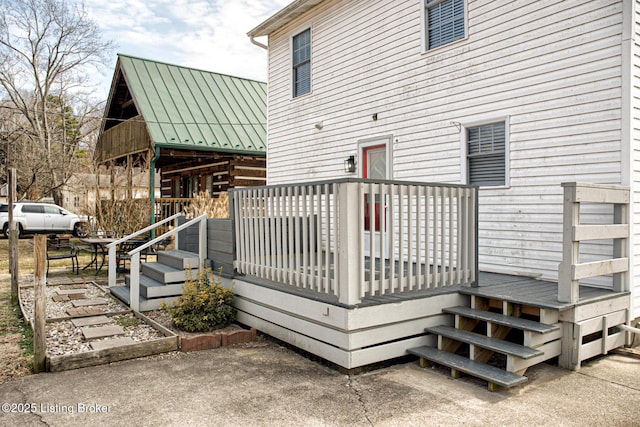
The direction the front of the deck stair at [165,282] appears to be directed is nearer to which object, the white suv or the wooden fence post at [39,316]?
the wooden fence post

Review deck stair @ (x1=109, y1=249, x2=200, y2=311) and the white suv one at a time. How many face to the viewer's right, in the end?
1

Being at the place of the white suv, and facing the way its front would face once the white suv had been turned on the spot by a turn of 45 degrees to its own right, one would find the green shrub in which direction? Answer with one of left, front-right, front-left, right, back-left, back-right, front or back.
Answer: front-right

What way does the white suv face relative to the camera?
to the viewer's right

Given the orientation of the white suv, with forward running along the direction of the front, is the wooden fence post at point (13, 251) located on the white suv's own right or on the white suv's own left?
on the white suv's own right

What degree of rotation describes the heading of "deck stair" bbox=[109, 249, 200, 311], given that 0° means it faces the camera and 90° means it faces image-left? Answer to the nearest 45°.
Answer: approximately 45°

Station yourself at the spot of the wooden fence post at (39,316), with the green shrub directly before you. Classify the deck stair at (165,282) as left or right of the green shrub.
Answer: left

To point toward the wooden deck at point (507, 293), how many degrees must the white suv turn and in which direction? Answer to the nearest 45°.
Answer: approximately 90° to its right
